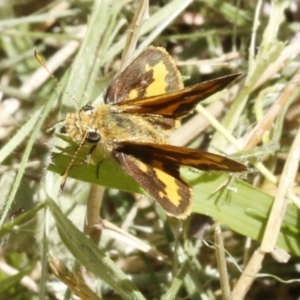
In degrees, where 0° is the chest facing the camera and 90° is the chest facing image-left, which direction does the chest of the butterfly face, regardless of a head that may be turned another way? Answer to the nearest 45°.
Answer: approximately 90°
